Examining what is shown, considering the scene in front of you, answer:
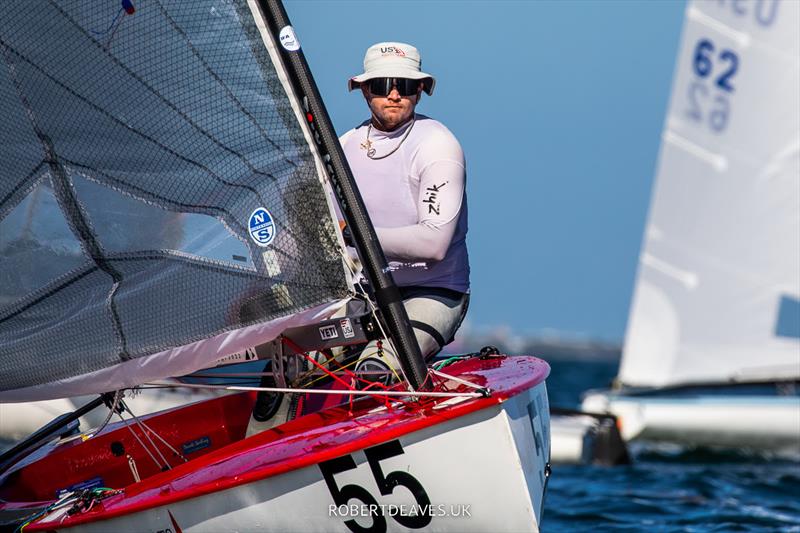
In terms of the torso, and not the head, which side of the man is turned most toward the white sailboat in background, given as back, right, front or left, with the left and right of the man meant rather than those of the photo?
back

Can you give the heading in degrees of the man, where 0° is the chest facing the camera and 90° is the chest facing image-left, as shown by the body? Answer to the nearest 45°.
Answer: approximately 45°
